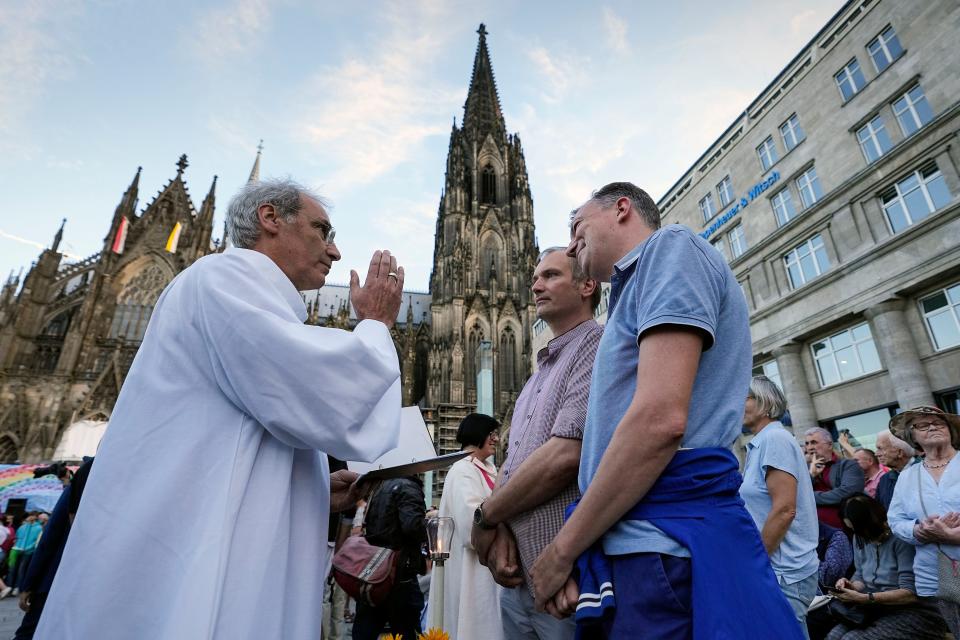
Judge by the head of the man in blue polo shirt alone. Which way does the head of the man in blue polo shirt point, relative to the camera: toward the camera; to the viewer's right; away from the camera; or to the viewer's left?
to the viewer's left

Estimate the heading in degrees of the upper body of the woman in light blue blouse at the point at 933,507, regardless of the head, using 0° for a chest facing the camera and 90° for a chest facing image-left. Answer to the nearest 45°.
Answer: approximately 0°

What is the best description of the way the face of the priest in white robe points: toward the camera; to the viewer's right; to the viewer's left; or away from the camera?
to the viewer's right

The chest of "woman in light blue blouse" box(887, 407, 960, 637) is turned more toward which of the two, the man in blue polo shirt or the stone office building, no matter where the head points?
the man in blue polo shirt

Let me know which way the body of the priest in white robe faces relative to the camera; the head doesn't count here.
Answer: to the viewer's right

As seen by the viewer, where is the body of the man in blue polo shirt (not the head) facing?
to the viewer's left

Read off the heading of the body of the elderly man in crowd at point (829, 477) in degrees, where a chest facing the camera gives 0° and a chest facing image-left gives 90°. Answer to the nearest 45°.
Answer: approximately 45°

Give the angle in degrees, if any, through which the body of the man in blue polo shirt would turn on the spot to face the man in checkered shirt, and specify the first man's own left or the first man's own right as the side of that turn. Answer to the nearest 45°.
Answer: approximately 45° to the first man's own right

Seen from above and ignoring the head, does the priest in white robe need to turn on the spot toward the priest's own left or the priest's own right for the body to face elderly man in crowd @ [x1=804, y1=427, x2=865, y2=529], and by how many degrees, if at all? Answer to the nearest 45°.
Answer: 0° — they already face them

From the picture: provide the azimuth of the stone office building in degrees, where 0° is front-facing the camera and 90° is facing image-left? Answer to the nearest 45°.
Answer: approximately 45°
